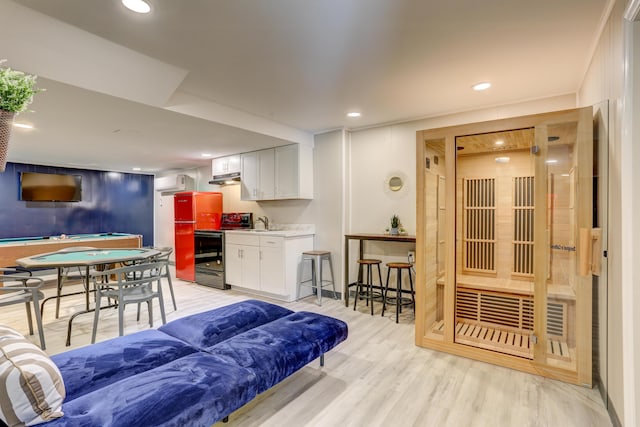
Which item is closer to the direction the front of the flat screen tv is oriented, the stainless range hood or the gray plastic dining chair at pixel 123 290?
the gray plastic dining chair

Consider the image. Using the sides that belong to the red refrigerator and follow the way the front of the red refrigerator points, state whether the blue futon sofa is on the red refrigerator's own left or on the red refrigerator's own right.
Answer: on the red refrigerator's own left

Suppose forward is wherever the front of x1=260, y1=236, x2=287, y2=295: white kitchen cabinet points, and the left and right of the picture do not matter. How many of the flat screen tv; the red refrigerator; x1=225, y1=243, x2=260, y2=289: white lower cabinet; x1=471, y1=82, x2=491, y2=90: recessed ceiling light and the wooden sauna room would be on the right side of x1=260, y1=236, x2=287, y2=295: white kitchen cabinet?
3

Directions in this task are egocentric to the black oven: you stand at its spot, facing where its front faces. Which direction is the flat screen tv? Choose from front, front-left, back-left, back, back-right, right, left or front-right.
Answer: right

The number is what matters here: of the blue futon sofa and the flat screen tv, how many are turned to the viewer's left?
0

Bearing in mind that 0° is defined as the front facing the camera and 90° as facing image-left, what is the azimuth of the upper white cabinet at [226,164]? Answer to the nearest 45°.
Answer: approximately 45°

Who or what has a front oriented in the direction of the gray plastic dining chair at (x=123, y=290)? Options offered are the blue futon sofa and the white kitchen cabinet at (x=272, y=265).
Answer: the white kitchen cabinet

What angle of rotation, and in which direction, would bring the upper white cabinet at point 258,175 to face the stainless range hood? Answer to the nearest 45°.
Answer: approximately 90° to its right

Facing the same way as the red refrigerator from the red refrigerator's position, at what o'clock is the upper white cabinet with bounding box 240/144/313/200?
The upper white cabinet is roughly at 9 o'clock from the red refrigerator.

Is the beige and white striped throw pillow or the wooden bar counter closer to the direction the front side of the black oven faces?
the beige and white striped throw pillow

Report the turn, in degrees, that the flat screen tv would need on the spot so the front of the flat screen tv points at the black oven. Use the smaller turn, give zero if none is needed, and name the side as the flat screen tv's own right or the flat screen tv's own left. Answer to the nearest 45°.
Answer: approximately 45° to the flat screen tv's own left

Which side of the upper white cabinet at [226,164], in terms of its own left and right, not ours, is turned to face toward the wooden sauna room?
left
